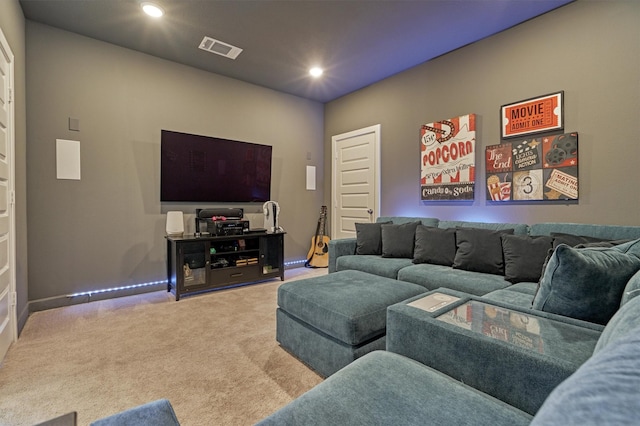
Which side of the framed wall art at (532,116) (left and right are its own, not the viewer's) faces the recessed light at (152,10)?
front

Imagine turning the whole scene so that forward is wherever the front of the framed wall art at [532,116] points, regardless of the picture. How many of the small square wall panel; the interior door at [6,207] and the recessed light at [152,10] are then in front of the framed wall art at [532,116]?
3

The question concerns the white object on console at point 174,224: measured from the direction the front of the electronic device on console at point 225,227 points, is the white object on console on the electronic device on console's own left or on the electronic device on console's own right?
on the electronic device on console's own right

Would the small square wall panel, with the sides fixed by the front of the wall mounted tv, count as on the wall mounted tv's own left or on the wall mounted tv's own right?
on the wall mounted tv's own right

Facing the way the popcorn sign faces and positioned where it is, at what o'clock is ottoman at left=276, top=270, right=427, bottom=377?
The ottoman is roughly at 11 o'clock from the popcorn sign.

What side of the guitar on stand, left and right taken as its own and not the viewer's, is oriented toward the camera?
front

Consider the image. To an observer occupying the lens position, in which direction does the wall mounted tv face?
facing the viewer and to the right of the viewer

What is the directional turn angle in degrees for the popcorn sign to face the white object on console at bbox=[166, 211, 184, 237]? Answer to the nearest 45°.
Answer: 0° — it already faces it

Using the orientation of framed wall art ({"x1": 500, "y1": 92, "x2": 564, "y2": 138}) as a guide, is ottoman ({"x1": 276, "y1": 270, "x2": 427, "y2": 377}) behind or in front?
in front

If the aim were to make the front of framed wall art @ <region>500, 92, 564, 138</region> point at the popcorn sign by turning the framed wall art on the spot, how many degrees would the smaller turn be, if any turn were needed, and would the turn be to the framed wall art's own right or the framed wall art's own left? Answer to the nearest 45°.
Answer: approximately 45° to the framed wall art's own right

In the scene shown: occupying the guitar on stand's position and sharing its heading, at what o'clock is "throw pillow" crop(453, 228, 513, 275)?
The throw pillow is roughly at 11 o'clock from the guitar on stand.

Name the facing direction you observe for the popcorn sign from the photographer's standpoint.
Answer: facing the viewer and to the left of the viewer

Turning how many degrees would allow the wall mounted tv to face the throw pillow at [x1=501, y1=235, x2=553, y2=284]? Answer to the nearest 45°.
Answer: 0° — it already faces it

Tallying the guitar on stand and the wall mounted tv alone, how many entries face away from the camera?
0
